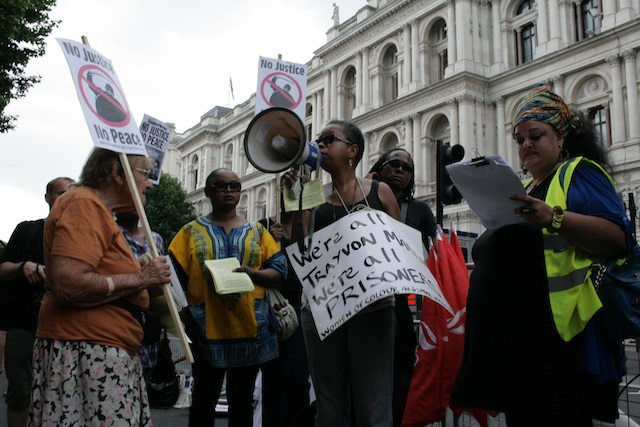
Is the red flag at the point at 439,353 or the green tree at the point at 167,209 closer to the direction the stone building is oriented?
the red flag

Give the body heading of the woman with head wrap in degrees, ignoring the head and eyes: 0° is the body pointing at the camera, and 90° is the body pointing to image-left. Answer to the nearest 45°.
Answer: approximately 45°

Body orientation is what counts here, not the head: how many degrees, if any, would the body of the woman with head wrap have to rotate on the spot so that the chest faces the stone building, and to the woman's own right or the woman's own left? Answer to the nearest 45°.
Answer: approximately 135° to the woman's own right

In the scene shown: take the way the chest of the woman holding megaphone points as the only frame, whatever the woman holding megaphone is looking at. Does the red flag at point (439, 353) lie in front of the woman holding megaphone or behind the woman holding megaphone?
behind

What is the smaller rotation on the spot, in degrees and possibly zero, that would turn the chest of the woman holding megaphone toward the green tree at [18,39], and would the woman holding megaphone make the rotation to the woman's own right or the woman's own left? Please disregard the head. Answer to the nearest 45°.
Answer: approximately 90° to the woman's own right

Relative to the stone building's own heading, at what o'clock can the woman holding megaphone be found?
The woman holding megaphone is roughly at 11 o'clock from the stone building.

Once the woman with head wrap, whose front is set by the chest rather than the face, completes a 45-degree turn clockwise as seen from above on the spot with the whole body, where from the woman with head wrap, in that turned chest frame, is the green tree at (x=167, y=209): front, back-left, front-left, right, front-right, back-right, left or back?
front-right

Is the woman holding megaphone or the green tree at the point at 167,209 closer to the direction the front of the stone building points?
the woman holding megaphone
